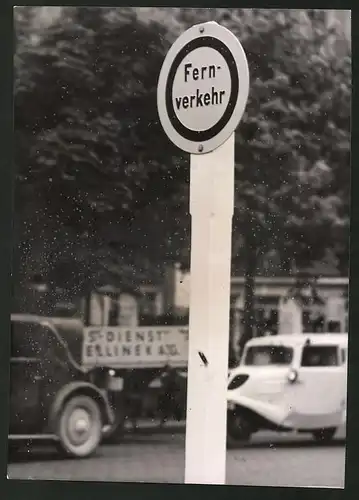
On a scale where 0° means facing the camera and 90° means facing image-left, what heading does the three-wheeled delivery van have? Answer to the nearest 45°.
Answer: approximately 45°
